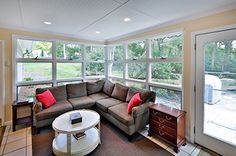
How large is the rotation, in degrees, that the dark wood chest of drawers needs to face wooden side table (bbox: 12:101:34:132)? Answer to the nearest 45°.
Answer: approximately 45° to its right

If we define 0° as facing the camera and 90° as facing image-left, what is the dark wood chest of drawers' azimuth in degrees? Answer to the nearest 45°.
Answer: approximately 45°

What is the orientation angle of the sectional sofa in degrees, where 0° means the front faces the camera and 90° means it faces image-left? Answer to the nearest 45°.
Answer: approximately 0°

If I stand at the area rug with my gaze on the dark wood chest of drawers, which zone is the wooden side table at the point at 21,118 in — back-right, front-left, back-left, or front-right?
back-left

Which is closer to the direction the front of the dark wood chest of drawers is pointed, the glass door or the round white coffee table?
the round white coffee table

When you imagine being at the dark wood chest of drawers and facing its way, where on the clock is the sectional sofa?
The sectional sofa is roughly at 2 o'clock from the dark wood chest of drawers.

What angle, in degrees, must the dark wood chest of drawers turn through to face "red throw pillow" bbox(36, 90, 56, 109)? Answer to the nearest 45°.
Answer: approximately 45° to its right

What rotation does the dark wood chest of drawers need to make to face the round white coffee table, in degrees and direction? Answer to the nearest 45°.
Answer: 0° — it already faces it

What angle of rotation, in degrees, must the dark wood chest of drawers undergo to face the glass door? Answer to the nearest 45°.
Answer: approximately 135° to its left

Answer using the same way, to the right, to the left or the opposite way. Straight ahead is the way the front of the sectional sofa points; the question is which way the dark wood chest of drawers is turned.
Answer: to the right
